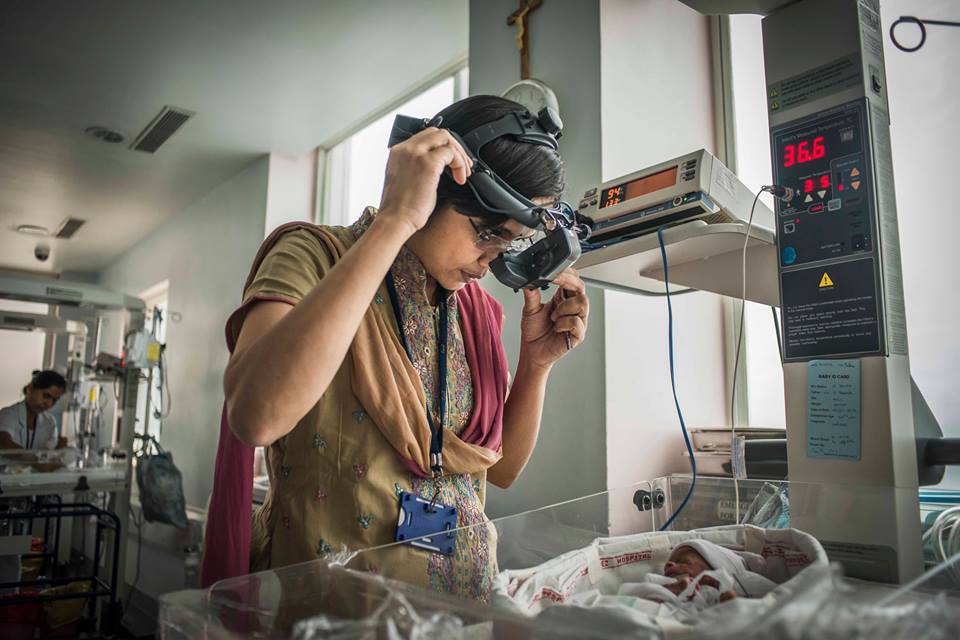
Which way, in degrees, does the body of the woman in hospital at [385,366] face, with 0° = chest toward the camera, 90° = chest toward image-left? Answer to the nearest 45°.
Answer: approximately 315°

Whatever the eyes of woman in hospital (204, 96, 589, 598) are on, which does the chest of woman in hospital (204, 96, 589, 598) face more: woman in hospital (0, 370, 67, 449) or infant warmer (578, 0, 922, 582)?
the infant warmer

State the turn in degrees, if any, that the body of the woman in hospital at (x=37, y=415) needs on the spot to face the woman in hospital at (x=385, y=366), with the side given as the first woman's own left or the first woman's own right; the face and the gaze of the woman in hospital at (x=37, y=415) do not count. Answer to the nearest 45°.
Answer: approximately 45° to the first woman's own right

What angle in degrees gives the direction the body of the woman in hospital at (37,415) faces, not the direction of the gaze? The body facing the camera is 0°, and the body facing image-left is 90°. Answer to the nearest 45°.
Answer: approximately 315°
